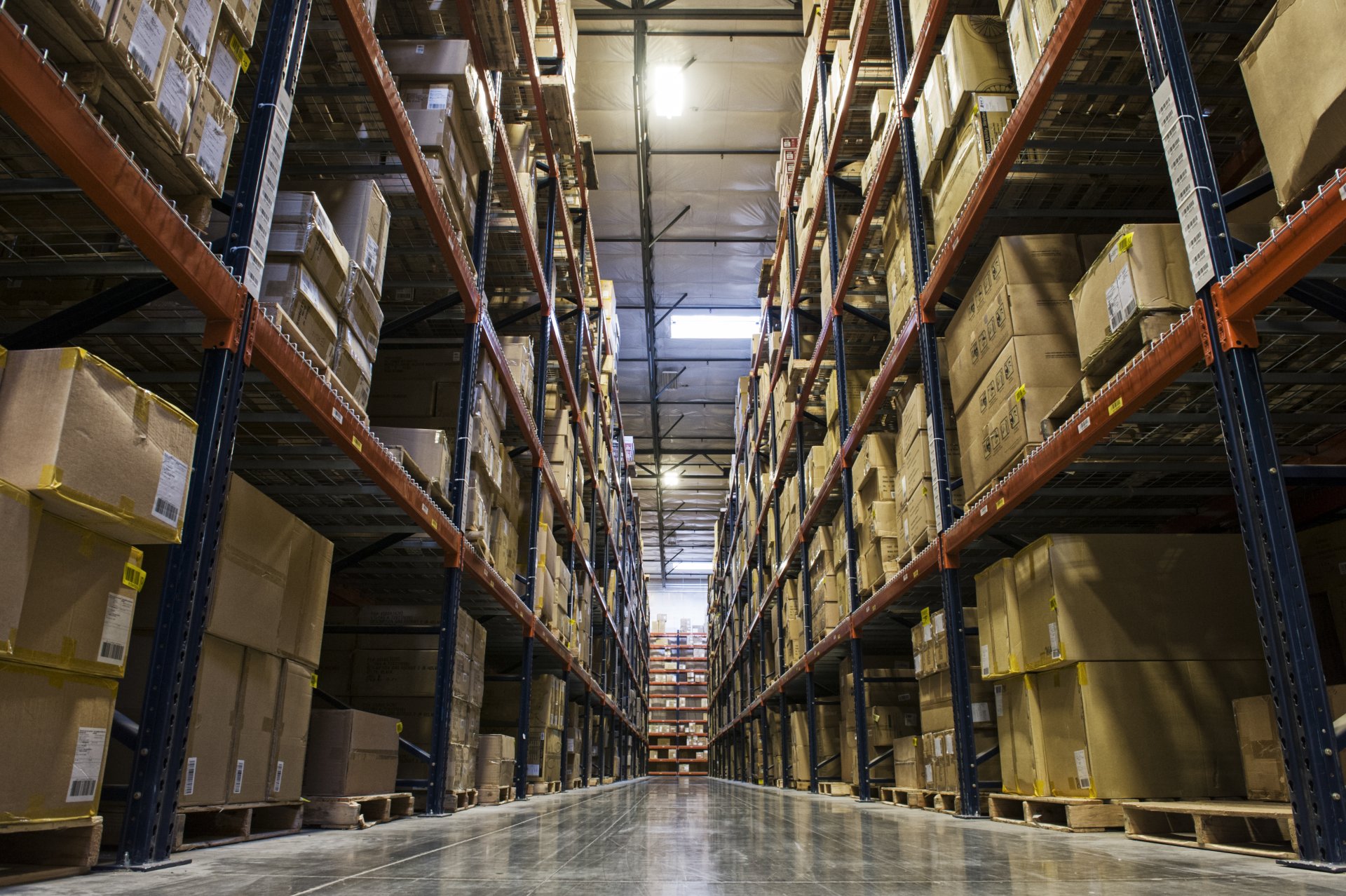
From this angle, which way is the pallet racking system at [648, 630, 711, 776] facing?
toward the camera

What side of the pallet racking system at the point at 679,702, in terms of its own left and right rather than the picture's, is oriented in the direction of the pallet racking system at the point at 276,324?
front

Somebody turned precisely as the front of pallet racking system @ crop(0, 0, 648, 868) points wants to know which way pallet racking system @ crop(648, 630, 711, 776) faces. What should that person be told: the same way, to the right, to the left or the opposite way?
to the right

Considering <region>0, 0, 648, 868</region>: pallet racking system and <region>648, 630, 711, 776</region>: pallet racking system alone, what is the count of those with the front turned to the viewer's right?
1

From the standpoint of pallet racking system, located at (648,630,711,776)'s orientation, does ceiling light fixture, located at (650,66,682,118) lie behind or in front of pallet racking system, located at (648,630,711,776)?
in front

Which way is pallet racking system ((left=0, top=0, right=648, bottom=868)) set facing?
to the viewer's right

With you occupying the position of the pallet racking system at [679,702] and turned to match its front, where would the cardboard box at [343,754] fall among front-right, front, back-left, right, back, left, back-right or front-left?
front

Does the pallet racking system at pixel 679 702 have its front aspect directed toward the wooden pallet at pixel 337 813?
yes

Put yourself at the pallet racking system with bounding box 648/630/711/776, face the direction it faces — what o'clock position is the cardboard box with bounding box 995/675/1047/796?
The cardboard box is roughly at 12 o'clock from the pallet racking system.

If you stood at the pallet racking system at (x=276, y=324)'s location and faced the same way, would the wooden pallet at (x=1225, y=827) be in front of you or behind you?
in front

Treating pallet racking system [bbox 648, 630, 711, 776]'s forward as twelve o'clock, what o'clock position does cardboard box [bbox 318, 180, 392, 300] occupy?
The cardboard box is roughly at 12 o'clock from the pallet racking system.

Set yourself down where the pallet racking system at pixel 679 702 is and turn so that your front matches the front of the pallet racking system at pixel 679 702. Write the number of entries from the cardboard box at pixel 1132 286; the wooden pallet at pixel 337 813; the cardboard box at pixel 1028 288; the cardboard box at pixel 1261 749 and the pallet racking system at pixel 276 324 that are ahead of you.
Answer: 5

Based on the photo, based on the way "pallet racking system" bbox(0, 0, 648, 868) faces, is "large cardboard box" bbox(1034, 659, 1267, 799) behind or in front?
in front

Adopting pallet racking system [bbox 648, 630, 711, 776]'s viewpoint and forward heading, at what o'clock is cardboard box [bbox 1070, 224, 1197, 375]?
The cardboard box is roughly at 12 o'clock from the pallet racking system.

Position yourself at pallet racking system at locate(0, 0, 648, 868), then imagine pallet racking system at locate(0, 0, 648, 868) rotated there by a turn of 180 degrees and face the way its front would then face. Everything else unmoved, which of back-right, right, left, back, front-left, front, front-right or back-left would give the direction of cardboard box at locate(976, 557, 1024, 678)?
back
